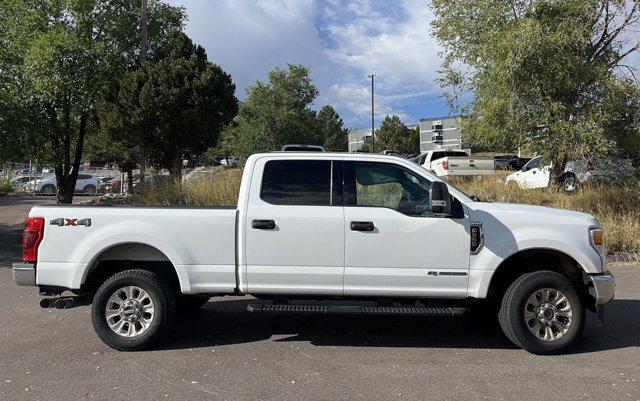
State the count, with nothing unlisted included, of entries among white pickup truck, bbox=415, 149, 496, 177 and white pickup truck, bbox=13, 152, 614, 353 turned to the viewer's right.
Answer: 1

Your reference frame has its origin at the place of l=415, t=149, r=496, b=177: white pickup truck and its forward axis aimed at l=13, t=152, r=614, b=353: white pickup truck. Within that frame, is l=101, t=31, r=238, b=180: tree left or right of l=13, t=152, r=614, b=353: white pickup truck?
right

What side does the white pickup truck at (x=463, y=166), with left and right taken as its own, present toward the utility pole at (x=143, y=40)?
left

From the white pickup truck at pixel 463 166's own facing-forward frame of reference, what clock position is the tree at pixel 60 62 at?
The tree is roughly at 9 o'clock from the white pickup truck.

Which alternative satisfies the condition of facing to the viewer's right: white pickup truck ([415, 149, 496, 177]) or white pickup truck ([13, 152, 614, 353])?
white pickup truck ([13, 152, 614, 353])

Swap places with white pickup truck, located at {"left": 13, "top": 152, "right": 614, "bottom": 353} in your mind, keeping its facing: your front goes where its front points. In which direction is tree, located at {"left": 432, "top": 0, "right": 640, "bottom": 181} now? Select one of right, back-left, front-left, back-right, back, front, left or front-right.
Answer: front-left

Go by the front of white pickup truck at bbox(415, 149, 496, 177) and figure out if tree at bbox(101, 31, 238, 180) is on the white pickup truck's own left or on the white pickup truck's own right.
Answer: on the white pickup truck's own left

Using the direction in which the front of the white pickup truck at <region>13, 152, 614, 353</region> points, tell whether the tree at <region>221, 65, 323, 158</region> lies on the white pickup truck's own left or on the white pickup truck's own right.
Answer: on the white pickup truck's own left

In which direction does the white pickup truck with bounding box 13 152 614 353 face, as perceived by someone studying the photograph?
facing to the right of the viewer

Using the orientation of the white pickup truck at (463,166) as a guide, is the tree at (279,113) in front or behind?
in front

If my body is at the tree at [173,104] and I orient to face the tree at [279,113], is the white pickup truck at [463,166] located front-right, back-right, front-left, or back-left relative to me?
front-right
